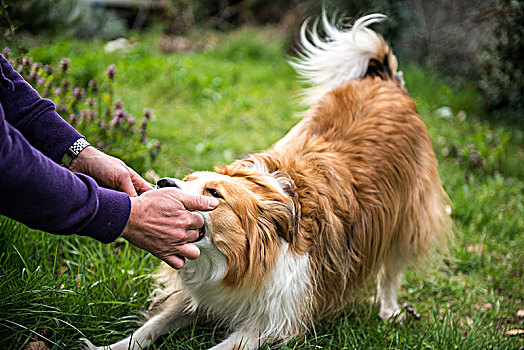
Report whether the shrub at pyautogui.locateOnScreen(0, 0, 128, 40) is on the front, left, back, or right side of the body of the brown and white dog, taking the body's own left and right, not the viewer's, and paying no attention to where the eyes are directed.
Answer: right

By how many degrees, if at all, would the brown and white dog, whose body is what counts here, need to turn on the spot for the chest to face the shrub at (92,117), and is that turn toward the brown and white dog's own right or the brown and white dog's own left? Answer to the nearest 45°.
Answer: approximately 90° to the brown and white dog's own right

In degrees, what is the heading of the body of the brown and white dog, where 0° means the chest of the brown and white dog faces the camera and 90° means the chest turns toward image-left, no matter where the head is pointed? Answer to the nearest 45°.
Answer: approximately 45°
